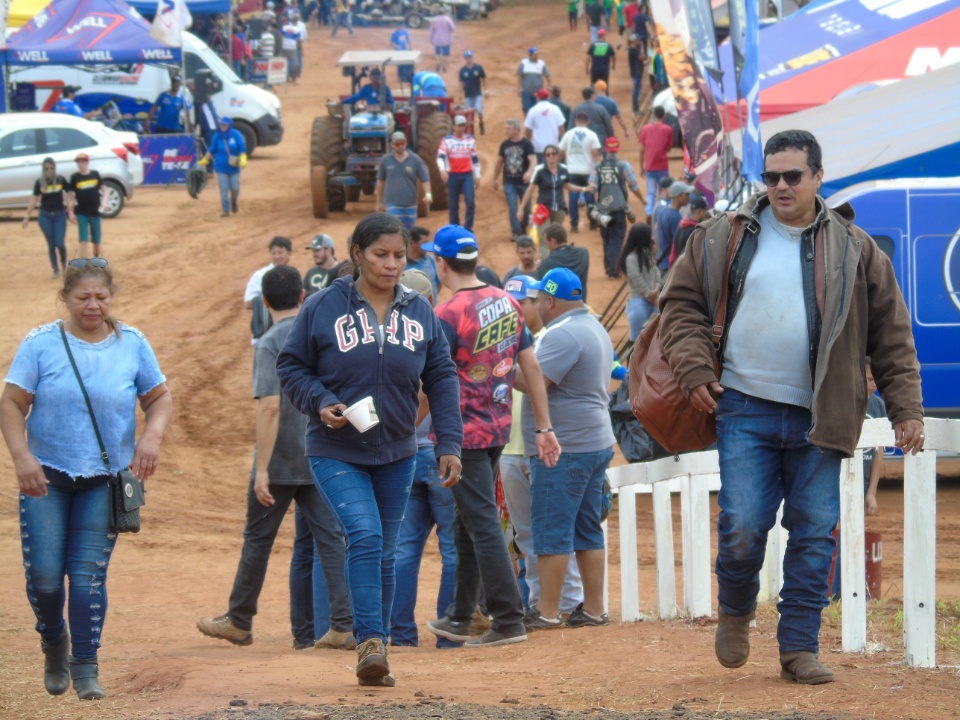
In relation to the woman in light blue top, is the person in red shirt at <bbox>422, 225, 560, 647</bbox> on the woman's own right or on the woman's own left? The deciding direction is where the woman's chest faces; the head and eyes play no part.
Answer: on the woman's own left

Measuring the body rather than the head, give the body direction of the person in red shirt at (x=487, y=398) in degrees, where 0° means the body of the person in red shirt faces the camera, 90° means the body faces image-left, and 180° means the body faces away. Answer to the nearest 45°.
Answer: approximately 135°

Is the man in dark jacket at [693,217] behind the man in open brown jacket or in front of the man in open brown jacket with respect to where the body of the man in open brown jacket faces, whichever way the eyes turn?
behind

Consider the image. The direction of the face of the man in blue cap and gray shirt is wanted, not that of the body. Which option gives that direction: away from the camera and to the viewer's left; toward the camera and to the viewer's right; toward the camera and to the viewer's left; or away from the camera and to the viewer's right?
away from the camera and to the viewer's left

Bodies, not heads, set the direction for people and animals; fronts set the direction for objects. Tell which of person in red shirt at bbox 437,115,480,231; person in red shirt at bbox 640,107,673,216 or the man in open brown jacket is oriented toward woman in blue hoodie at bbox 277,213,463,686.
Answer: person in red shirt at bbox 437,115,480,231

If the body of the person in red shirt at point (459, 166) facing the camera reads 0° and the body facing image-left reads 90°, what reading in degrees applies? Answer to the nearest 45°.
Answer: approximately 0°

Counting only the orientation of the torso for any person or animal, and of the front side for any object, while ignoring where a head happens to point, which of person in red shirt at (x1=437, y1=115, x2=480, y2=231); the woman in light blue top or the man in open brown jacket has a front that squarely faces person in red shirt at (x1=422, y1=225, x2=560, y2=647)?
person in red shirt at (x1=437, y1=115, x2=480, y2=231)

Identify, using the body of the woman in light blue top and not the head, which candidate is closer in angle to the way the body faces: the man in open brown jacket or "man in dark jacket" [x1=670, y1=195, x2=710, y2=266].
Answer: the man in open brown jacket

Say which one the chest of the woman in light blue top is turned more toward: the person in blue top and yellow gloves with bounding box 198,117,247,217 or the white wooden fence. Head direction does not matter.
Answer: the white wooden fence

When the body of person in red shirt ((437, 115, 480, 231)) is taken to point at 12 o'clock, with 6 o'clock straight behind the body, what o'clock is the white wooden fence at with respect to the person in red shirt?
The white wooden fence is roughly at 12 o'clock from the person in red shirt.

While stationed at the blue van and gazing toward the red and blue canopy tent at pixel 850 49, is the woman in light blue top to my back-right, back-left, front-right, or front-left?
back-left
